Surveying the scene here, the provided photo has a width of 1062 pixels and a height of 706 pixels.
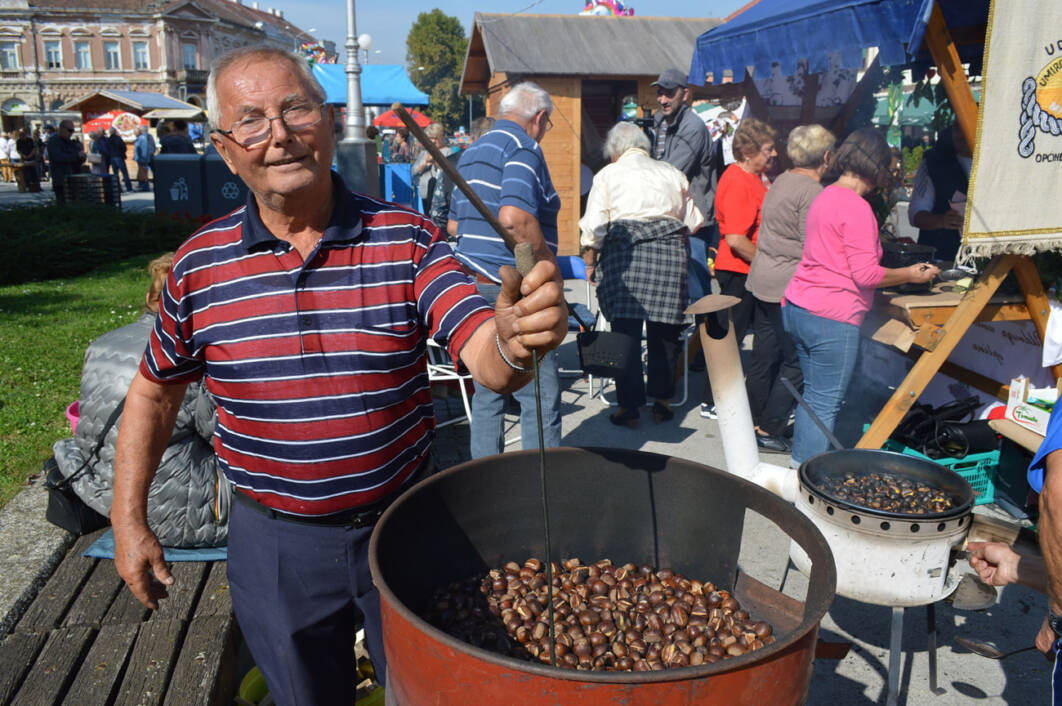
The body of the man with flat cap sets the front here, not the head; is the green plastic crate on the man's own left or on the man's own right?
on the man's own left

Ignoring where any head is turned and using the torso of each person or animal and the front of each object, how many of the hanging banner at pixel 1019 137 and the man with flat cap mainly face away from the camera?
0

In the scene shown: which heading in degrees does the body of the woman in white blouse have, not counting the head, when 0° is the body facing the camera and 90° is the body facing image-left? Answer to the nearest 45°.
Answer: approximately 180°

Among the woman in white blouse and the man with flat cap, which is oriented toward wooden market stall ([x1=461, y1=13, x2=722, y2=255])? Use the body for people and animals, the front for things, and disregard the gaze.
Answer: the woman in white blouse

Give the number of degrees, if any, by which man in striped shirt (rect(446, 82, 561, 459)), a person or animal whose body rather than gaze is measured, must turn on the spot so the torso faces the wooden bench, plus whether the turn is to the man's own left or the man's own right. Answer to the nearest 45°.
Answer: approximately 180°

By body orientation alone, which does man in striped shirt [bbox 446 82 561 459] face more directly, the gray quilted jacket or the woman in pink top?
the woman in pink top

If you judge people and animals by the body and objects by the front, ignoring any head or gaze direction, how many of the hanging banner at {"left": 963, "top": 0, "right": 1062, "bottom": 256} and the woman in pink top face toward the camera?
1

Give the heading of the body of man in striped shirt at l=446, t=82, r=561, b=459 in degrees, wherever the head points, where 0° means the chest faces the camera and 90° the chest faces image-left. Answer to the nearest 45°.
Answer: approximately 225°

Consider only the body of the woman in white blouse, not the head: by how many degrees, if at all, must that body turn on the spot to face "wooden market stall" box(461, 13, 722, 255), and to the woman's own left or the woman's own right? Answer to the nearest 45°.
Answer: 0° — they already face it

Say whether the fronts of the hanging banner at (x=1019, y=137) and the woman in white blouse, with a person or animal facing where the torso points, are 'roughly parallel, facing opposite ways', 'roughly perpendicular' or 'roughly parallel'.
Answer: roughly parallel, facing opposite ways

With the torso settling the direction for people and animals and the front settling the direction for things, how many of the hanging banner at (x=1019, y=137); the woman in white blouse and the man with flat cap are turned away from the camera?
1

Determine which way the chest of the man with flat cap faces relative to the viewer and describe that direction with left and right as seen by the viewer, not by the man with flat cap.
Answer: facing the viewer and to the left of the viewer

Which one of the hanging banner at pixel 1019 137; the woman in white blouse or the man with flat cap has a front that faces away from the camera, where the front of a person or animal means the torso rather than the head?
the woman in white blouse

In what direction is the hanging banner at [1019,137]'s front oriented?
toward the camera

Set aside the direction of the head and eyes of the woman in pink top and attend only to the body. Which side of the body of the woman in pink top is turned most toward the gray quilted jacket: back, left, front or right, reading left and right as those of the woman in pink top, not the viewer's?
back
